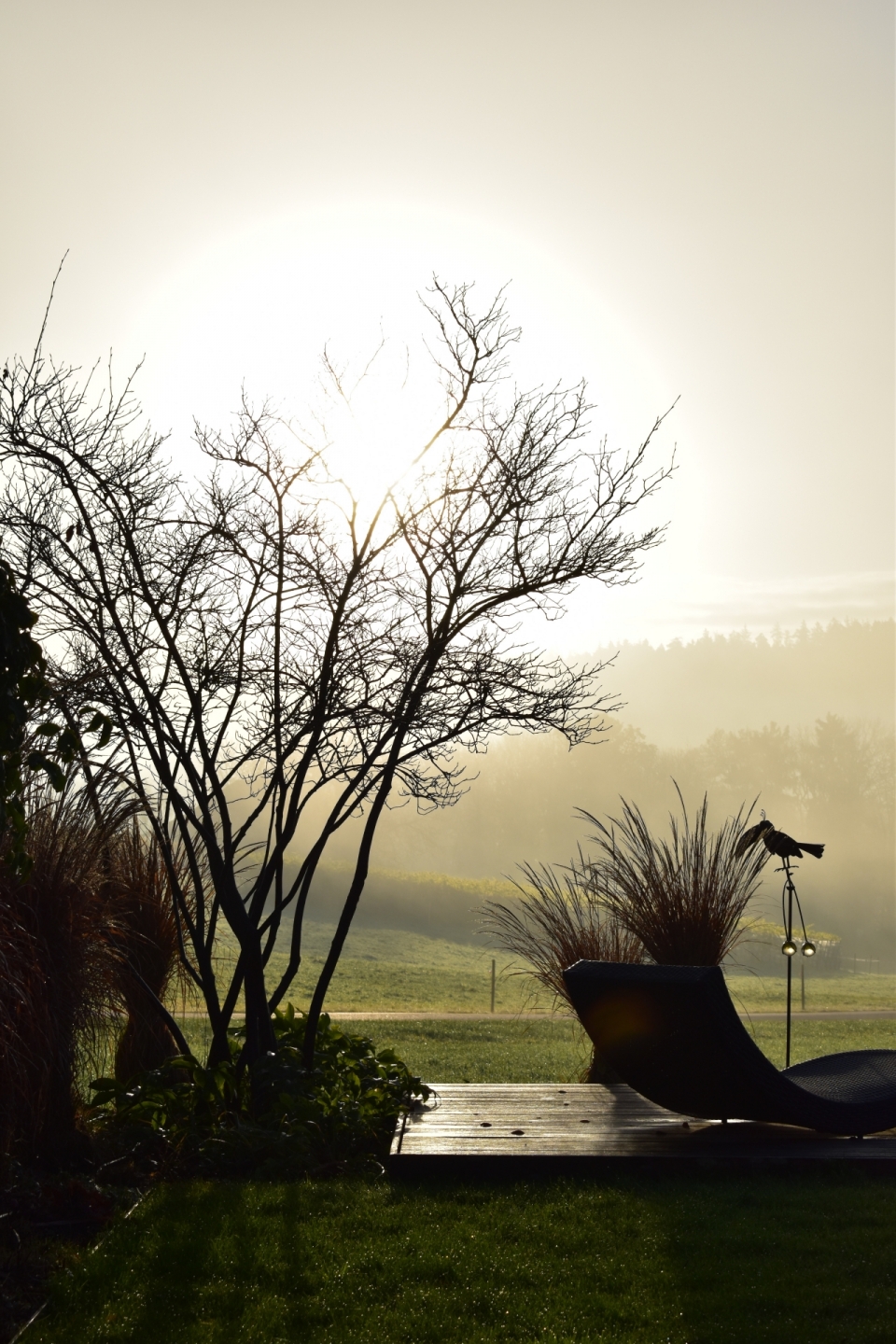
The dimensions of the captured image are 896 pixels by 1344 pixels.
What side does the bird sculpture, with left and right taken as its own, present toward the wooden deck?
left

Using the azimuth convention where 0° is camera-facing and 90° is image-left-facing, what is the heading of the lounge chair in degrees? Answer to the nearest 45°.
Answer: approximately 225°

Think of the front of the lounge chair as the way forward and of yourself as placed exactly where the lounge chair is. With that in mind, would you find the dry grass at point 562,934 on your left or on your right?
on your left

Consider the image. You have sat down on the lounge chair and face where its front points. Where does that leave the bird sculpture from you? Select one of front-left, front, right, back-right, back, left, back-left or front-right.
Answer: front-left

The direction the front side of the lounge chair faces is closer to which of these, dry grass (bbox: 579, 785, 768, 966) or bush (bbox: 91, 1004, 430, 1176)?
the dry grass

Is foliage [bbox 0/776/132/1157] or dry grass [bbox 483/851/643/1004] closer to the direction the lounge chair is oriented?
the dry grass

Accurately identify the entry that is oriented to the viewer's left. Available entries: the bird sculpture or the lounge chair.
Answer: the bird sculpture

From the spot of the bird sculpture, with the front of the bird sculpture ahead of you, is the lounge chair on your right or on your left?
on your left

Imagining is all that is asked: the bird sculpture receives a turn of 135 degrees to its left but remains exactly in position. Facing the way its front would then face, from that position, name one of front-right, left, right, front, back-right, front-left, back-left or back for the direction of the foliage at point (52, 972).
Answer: right

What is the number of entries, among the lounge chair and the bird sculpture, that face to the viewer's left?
1

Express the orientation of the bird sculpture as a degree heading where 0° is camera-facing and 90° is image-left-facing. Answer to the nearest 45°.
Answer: approximately 90°

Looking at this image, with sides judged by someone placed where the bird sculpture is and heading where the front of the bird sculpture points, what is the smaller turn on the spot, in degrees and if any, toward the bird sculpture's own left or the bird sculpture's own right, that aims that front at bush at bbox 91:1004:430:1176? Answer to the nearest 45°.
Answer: approximately 45° to the bird sculpture's own left

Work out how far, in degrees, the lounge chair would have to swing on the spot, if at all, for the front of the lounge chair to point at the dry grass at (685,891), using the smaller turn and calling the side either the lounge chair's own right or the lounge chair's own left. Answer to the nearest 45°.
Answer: approximately 45° to the lounge chair's own left
